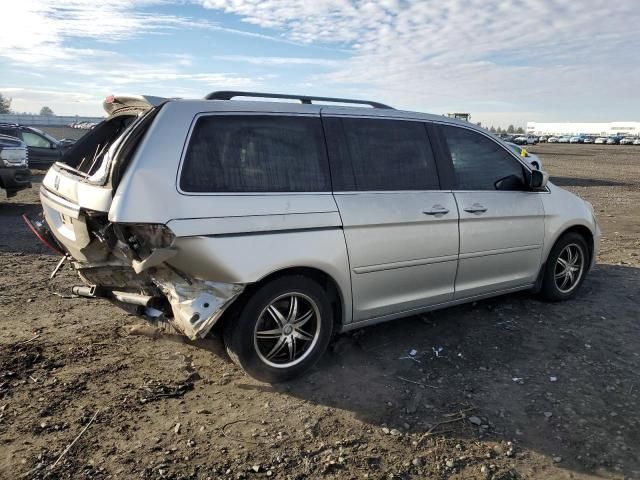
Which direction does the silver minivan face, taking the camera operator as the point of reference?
facing away from the viewer and to the right of the viewer

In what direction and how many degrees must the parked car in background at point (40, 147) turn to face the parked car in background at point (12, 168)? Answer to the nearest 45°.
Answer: approximately 90° to its right

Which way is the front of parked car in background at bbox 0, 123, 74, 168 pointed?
to the viewer's right

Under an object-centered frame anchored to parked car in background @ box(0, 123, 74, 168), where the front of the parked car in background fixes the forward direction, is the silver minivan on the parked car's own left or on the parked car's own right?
on the parked car's own right
